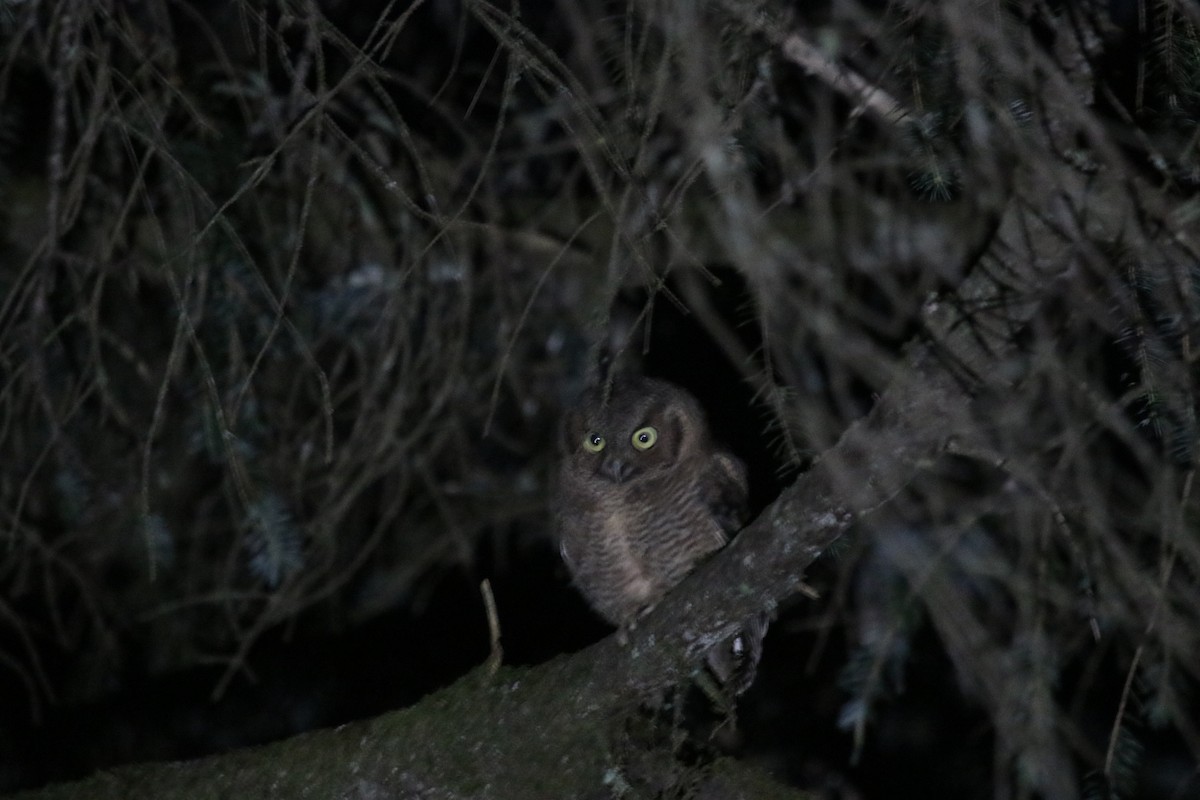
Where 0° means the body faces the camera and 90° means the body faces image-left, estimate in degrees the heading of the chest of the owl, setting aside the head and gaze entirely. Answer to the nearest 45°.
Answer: approximately 45°
